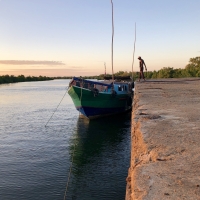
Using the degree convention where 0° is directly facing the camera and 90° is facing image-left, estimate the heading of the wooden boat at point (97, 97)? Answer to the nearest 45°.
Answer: approximately 45°
